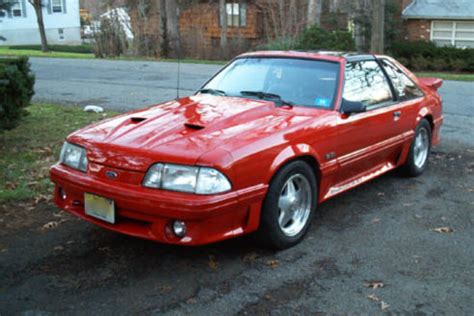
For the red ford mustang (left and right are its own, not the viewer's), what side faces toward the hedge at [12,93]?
right

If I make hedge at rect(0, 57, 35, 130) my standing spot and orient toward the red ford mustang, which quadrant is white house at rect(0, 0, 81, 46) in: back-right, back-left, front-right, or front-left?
back-left

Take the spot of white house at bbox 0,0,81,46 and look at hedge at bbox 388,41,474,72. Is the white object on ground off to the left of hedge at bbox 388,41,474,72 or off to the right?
right

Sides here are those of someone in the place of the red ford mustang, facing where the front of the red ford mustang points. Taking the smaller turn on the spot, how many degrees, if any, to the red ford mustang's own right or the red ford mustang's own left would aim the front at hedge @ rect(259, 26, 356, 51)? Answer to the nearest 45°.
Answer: approximately 135° to the red ford mustang's own right

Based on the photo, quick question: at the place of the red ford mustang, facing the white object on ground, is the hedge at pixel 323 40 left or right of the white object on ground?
right

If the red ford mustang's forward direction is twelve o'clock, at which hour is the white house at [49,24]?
The white house is roughly at 4 o'clock from the red ford mustang.

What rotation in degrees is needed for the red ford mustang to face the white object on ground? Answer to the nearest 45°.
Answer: approximately 90° to its right

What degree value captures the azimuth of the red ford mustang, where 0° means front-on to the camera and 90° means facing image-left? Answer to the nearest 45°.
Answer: approximately 45°

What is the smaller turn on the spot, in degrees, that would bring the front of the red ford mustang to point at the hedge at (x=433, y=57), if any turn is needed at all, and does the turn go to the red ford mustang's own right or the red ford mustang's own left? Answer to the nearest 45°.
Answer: approximately 135° to the red ford mustang's own right
